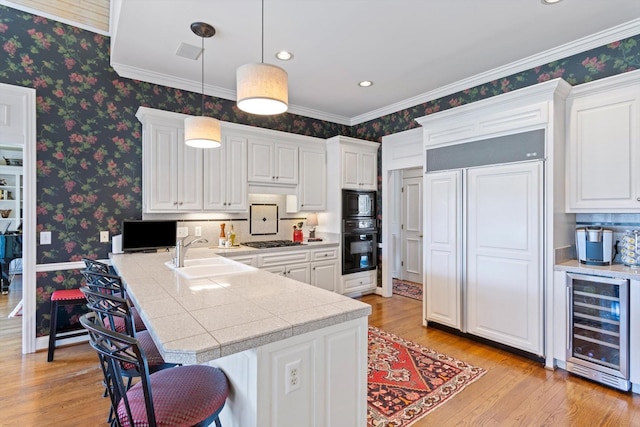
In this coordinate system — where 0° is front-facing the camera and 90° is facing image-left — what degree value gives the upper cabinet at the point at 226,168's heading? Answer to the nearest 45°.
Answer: approximately 315°

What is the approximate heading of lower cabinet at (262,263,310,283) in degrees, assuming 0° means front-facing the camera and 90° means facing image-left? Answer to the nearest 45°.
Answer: approximately 315°

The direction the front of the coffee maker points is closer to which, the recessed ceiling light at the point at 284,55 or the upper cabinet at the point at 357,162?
the recessed ceiling light

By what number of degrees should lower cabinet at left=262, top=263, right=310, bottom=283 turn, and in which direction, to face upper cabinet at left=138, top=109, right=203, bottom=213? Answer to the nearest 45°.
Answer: approximately 135° to its right

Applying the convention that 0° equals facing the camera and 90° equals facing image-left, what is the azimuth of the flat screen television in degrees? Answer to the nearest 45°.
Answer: approximately 0°

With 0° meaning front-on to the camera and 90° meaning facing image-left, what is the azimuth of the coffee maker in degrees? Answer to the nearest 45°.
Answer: approximately 0°

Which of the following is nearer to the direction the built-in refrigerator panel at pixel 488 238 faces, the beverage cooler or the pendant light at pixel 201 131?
the pendant light
